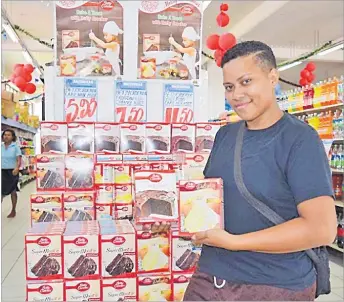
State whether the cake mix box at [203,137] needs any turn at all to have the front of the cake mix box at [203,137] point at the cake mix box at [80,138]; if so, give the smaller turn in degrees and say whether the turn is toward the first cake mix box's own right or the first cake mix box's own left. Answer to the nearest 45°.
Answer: approximately 90° to the first cake mix box's own right

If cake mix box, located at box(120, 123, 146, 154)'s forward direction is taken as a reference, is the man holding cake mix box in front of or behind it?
in front

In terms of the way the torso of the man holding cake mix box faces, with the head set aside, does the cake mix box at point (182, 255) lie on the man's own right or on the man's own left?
on the man's own right

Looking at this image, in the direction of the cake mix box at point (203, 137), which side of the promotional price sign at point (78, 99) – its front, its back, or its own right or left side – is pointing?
left

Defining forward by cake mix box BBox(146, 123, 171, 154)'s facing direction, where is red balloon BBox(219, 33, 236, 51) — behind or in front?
behind
